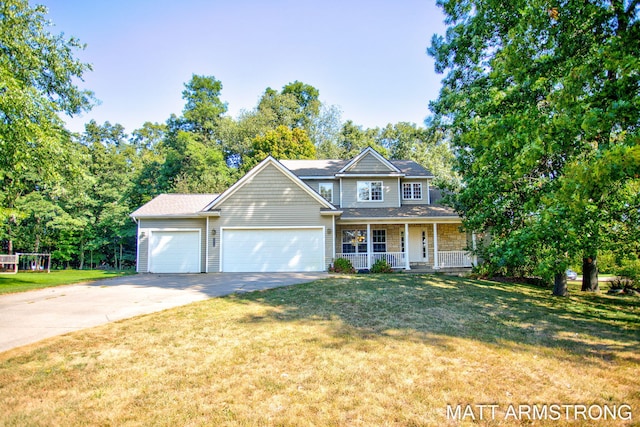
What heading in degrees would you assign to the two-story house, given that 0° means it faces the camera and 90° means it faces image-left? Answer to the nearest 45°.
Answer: approximately 0°

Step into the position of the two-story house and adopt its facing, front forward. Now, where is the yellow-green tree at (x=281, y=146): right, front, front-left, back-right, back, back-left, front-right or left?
back

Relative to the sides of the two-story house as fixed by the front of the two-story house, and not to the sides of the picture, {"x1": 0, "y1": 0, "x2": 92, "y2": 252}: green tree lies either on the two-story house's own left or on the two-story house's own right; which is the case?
on the two-story house's own right

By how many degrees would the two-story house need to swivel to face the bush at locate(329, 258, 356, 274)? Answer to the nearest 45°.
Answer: approximately 45° to its left

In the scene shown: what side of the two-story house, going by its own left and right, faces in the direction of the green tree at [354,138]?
back

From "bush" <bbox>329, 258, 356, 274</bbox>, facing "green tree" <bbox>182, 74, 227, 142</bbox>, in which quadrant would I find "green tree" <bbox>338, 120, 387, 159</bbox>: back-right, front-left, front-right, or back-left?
front-right

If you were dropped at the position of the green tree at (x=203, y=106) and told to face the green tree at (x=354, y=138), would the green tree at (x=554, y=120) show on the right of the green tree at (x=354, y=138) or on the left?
right

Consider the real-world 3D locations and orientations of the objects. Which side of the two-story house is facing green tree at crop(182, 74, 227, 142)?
back
